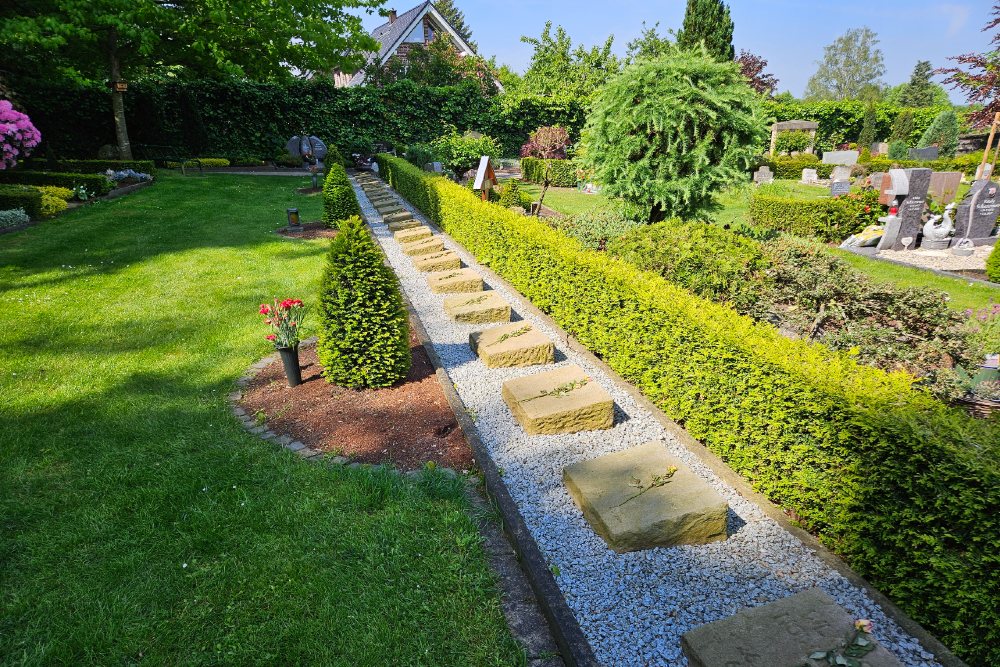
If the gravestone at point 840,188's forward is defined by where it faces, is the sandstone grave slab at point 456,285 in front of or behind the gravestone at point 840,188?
in front

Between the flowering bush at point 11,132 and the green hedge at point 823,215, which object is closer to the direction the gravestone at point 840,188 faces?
the green hedge

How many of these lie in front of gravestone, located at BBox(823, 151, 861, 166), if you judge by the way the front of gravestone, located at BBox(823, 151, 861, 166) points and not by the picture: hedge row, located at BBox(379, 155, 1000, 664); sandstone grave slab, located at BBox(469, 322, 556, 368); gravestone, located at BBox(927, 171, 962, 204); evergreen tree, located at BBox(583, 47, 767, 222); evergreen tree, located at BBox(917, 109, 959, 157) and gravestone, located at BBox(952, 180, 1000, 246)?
5

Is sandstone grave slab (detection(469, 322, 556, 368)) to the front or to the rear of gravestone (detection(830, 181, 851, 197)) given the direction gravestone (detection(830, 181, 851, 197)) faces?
to the front

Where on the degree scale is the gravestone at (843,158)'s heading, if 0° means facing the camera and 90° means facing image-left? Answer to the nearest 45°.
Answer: approximately 0°

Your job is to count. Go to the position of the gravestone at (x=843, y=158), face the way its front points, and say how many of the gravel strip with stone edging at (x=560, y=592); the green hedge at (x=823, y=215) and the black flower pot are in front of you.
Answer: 3

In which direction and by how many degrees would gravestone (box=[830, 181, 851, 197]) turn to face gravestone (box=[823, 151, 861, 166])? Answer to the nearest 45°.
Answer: approximately 180°

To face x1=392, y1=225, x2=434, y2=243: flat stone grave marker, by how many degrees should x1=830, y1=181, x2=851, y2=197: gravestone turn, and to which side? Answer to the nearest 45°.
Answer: approximately 45° to its right

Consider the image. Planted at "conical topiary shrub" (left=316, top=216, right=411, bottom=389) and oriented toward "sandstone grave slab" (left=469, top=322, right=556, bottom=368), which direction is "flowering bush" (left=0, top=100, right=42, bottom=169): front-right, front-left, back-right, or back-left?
back-left

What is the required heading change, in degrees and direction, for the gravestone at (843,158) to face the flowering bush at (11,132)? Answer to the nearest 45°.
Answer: approximately 45° to its right

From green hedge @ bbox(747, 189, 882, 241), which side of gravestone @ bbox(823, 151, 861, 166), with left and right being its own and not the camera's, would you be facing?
front

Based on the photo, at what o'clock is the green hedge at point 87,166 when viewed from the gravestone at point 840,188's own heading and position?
The green hedge is roughly at 2 o'clock from the gravestone.

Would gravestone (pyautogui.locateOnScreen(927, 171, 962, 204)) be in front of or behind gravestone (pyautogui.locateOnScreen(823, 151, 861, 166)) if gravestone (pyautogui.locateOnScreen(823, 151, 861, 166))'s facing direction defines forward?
in front

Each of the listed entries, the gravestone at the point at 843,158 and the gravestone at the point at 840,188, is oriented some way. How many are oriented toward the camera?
2

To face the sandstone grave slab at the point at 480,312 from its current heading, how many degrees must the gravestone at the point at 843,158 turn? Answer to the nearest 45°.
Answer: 0° — it already faces it
